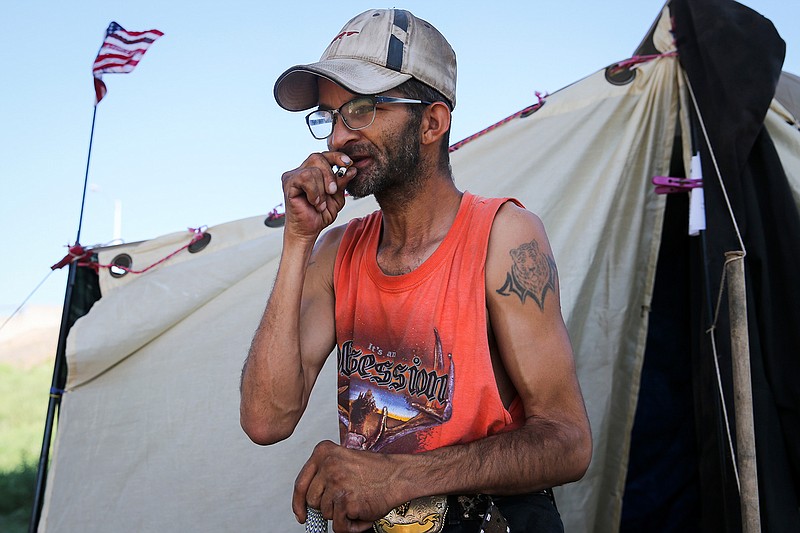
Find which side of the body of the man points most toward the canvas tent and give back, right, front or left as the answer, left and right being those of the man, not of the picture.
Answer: back

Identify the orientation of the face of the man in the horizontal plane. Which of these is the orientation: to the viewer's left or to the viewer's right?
to the viewer's left

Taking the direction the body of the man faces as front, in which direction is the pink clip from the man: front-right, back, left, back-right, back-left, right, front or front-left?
back

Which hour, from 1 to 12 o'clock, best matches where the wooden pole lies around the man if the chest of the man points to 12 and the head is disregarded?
The wooden pole is roughly at 7 o'clock from the man.

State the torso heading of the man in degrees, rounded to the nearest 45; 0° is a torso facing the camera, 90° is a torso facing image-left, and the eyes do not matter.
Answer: approximately 45°

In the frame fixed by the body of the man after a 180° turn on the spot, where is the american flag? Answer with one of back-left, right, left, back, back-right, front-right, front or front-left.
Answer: left

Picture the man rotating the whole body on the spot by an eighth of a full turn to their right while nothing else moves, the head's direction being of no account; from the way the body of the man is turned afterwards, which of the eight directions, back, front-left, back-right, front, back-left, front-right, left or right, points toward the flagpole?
front-right

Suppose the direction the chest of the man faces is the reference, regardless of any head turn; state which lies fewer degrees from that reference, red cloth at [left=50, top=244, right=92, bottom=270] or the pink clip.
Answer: the red cloth

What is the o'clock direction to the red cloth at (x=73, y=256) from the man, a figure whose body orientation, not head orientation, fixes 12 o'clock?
The red cloth is roughly at 3 o'clock from the man.
